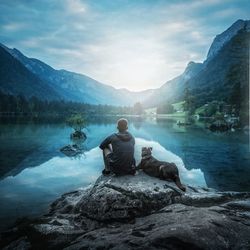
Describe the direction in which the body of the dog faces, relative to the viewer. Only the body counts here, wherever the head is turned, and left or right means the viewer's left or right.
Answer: facing away from the viewer and to the left of the viewer

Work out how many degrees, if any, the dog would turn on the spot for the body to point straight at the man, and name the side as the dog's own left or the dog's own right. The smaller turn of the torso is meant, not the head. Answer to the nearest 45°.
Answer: approximately 45° to the dog's own left

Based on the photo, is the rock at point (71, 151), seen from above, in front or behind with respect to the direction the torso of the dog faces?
in front
